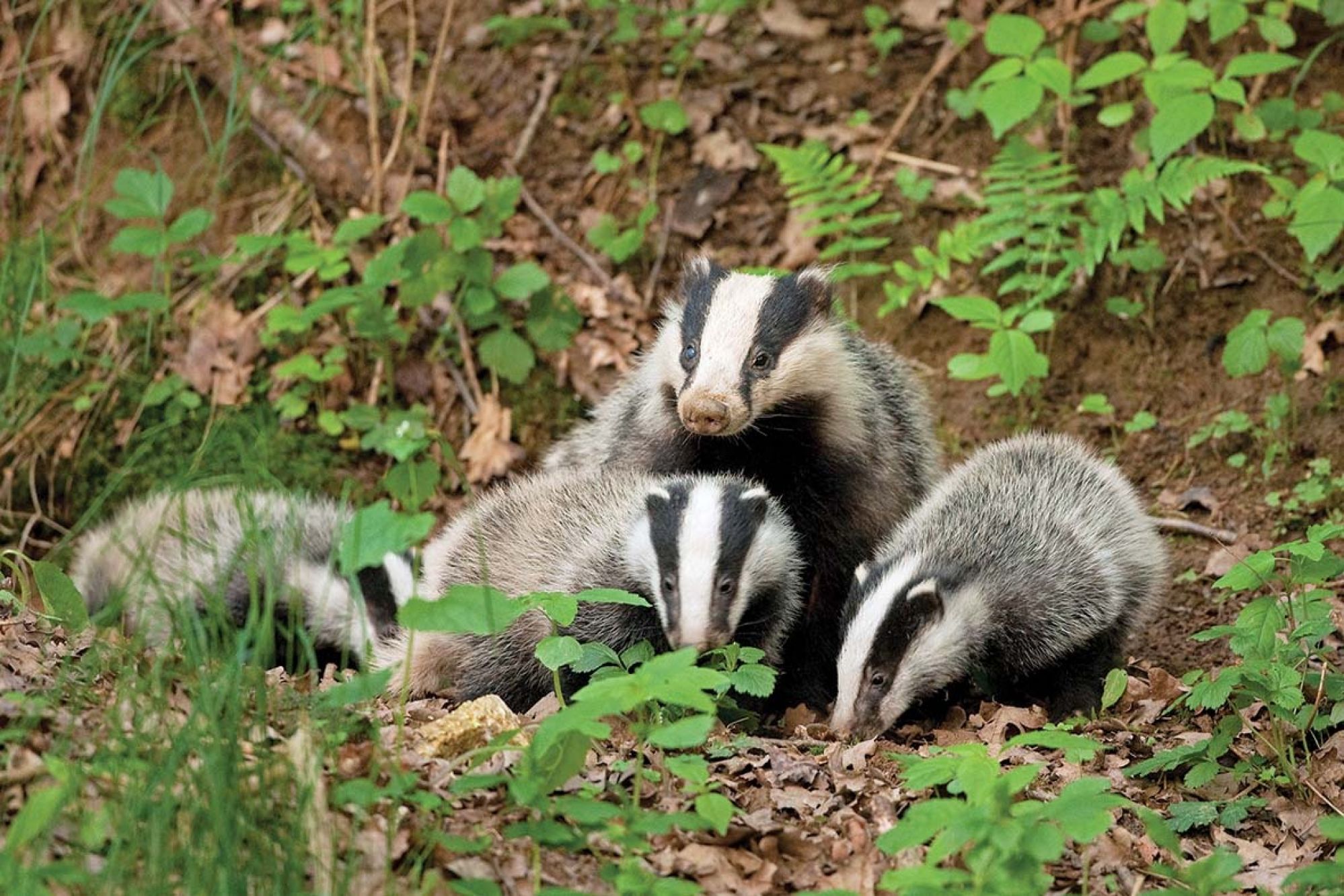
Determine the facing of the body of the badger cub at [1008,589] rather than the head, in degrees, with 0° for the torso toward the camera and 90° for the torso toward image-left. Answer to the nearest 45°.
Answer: approximately 45°

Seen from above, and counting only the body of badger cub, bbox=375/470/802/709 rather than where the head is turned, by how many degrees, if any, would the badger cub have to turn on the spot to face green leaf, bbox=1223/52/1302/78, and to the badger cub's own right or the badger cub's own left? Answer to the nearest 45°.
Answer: approximately 90° to the badger cub's own left

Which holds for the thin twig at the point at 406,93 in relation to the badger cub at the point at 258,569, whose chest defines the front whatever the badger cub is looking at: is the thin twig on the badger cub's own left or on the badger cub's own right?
on the badger cub's own left

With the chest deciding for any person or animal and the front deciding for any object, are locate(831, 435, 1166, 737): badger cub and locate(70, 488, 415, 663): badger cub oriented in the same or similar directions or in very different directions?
very different directions

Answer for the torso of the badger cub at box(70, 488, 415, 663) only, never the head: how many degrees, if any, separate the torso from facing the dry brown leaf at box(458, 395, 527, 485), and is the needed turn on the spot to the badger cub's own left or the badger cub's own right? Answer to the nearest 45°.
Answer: approximately 45° to the badger cub's own left

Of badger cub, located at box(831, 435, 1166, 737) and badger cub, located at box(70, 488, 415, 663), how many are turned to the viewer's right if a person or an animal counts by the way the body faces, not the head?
1

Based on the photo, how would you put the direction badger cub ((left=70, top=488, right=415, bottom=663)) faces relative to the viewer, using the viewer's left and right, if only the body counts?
facing to the right of the viewer
